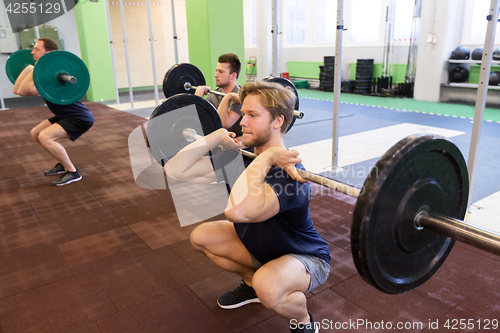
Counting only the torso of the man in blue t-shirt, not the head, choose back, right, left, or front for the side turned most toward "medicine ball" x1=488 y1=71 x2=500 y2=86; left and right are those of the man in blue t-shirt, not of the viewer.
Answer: back

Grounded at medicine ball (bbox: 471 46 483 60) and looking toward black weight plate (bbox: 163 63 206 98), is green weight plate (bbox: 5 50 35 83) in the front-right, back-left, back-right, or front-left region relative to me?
front-right

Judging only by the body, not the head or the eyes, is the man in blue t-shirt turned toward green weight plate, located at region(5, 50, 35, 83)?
no

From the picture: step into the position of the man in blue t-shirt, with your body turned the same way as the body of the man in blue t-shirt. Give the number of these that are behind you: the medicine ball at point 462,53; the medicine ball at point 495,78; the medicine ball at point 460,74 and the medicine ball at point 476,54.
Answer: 4

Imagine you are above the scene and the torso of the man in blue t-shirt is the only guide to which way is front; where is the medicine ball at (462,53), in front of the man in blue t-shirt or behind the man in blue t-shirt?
behind

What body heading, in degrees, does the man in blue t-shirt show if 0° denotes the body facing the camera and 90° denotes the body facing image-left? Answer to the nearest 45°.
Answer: approximately 45°

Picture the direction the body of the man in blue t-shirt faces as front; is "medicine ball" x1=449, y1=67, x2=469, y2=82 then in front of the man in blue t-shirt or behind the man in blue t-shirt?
behind

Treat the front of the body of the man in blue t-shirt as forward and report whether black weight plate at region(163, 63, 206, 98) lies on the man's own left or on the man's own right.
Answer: on the man's own right

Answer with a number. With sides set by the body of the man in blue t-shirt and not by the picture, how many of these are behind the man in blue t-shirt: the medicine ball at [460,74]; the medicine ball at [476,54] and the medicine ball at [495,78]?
3

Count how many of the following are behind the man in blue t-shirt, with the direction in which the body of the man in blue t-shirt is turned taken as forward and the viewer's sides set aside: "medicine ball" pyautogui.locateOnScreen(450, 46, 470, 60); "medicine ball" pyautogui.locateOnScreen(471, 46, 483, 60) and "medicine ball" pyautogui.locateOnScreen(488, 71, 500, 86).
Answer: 3

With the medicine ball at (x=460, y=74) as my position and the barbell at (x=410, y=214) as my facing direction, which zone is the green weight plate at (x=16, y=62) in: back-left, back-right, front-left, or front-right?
front-right

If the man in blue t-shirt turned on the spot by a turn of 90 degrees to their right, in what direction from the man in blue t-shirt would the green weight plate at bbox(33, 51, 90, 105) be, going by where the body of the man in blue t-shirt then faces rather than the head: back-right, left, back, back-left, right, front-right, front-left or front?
front

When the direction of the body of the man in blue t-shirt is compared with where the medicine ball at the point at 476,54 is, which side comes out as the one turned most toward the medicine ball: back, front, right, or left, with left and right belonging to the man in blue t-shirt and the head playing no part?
back
